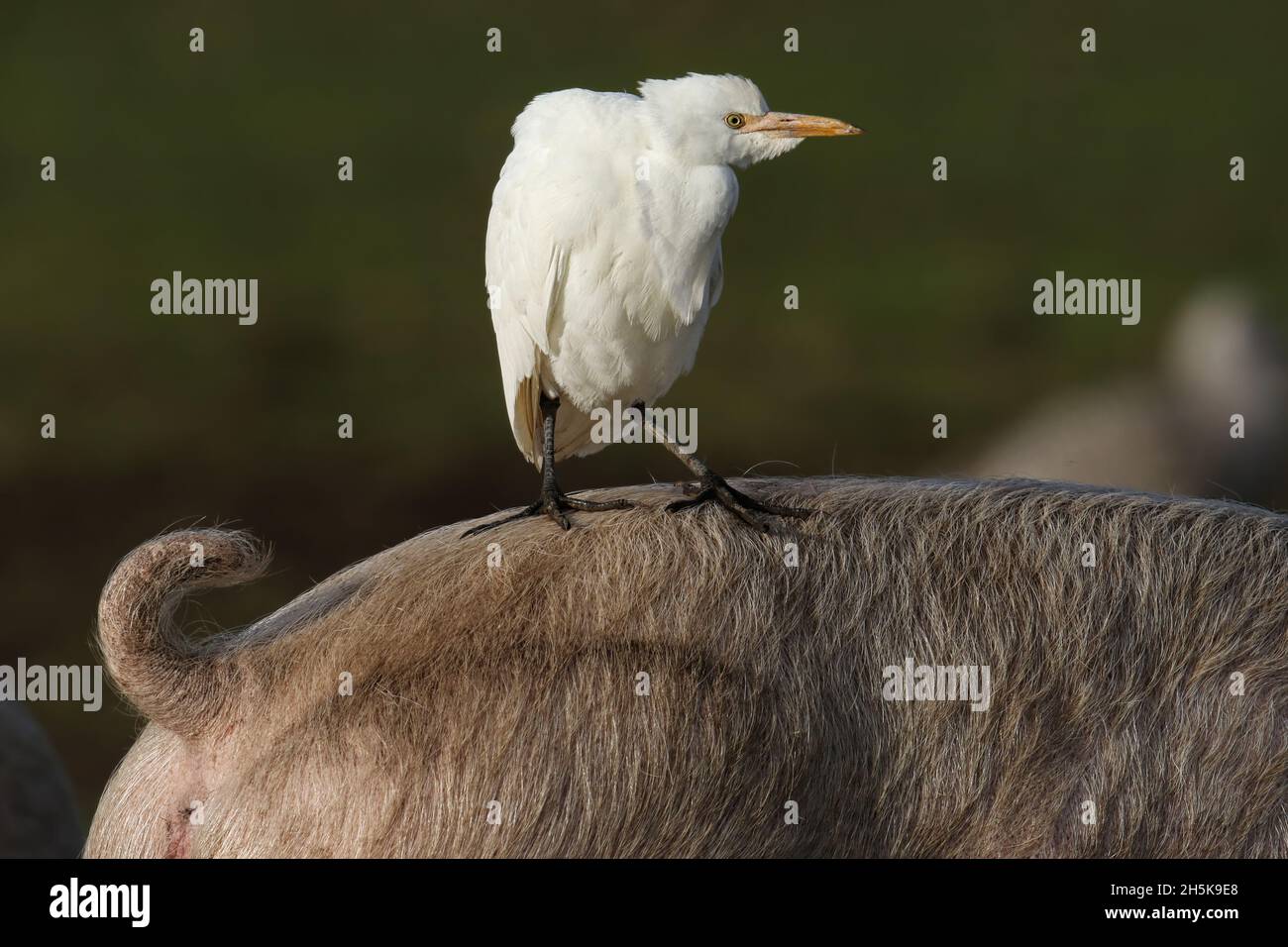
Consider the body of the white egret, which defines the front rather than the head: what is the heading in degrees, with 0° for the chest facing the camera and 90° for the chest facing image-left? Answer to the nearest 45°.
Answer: approximately 315°

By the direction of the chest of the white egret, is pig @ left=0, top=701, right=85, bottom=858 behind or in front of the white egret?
behind
